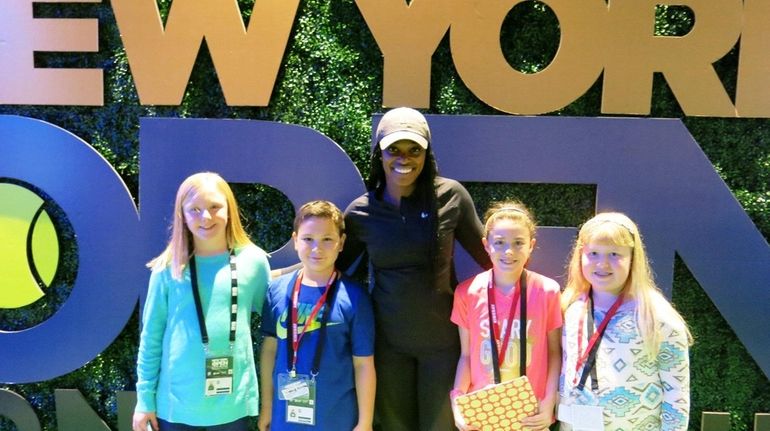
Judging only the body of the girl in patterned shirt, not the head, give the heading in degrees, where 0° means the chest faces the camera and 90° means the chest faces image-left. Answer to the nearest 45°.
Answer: approximately 45°
